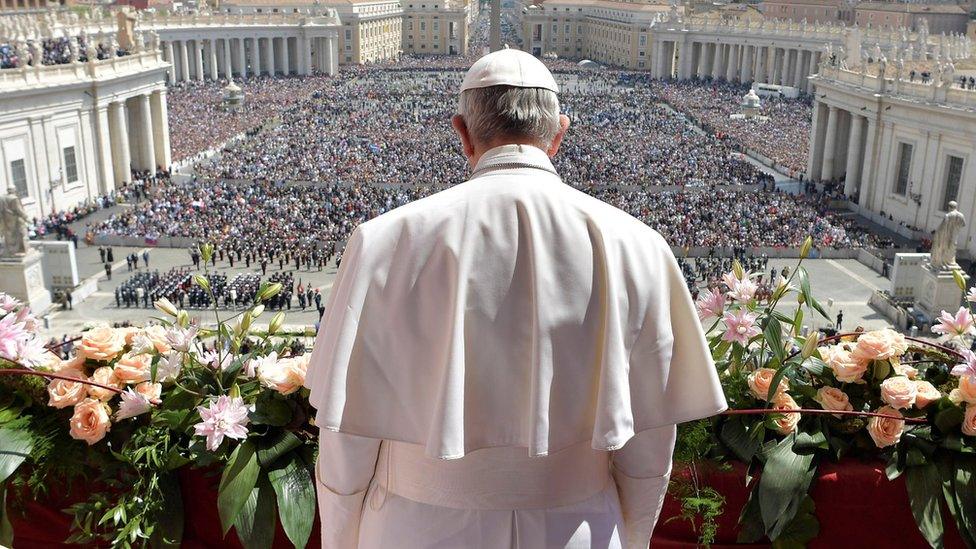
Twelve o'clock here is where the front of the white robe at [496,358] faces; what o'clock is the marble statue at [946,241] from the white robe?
The marble statue is roughly at 1 o'clock from the white robe.

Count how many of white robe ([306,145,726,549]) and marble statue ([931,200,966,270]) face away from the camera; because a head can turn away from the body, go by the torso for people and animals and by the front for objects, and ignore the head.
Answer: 2

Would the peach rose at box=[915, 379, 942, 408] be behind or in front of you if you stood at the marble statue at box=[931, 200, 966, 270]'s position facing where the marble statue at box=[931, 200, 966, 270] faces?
behind

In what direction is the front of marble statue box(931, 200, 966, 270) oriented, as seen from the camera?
facing away from the viewer

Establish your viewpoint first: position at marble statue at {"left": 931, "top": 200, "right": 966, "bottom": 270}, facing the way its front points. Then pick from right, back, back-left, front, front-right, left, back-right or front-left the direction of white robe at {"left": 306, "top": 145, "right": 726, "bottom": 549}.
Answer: back

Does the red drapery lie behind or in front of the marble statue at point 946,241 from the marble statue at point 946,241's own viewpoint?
behind

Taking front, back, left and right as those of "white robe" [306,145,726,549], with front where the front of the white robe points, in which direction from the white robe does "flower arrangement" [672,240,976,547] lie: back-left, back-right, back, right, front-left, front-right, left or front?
front-right

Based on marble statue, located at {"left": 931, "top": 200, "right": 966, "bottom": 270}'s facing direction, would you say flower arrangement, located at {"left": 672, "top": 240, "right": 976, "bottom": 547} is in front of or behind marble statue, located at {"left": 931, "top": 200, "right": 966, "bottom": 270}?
behind

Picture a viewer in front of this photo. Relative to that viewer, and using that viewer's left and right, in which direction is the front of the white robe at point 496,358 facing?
facing away from the viewer

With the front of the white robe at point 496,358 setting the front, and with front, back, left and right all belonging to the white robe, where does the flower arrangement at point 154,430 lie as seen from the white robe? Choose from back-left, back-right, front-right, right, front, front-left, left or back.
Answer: front-left
